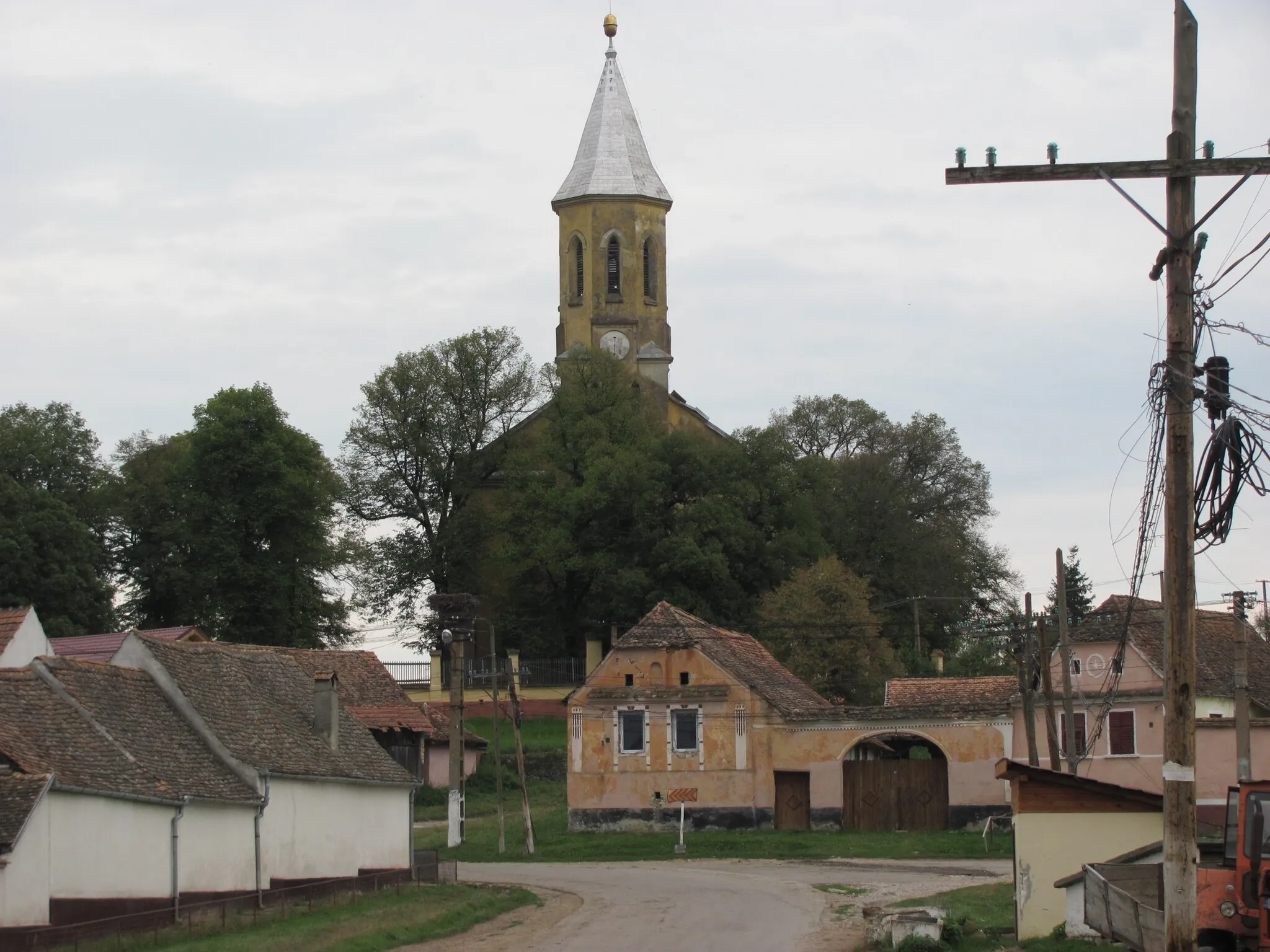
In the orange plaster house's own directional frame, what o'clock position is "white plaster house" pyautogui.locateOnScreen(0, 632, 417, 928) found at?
The white plaster house is roughly at 1 o'clock from the orange plaster house.

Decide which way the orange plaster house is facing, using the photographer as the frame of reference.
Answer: facing the viewer

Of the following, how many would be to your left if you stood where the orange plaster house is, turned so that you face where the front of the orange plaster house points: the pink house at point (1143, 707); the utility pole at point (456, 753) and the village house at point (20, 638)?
1

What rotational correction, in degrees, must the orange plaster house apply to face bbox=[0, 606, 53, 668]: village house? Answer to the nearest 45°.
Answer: approximately 45° to its right

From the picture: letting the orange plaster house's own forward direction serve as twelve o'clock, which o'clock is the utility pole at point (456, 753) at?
The utility pole is roughly at 2 o'clock from the orange plaster house.

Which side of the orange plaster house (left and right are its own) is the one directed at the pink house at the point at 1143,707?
left

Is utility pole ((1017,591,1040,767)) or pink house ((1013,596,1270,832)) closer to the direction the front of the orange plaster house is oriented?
the utility pole

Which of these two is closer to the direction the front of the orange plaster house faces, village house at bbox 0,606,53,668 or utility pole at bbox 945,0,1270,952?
the utility pole

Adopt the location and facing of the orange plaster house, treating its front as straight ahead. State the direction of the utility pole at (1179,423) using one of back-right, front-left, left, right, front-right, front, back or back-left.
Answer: front

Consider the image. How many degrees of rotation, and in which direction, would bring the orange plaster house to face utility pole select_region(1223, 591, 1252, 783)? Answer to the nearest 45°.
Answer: approximately 45° to its left

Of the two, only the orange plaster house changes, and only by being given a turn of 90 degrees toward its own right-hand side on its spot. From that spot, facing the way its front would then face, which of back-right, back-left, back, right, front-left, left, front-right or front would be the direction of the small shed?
left
